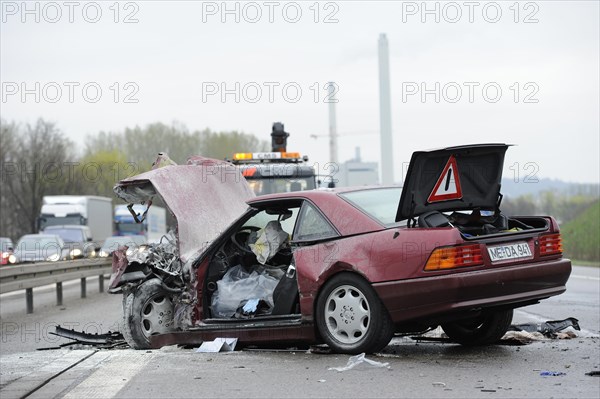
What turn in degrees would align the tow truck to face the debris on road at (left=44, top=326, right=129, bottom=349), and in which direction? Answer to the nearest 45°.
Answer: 0° — it already faces it

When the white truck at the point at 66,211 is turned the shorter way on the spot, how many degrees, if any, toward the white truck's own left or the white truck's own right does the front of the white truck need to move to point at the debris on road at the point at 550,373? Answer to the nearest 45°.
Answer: approximately 45° to the white truck's own left

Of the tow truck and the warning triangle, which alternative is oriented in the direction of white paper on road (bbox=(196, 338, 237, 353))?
the tow truck

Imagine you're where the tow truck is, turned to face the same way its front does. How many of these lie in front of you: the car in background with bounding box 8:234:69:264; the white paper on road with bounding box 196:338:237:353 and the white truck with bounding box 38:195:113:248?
1

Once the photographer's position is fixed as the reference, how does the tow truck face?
facing the viewer

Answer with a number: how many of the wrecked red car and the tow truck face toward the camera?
1

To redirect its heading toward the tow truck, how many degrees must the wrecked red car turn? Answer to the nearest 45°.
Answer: approximately 45° to its right

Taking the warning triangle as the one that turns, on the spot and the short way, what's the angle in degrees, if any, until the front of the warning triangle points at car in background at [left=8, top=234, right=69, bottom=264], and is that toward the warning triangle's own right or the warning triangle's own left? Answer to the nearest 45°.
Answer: approximately 180°

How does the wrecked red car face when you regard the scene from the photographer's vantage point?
facing away from the viewer and to the left of the viewer

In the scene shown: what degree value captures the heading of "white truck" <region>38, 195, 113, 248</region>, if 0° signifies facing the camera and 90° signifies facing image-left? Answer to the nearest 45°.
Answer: approximately 45°

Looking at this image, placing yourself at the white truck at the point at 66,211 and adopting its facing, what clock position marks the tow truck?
The tow truck is roughly at 10 o'clock from the white truck.
